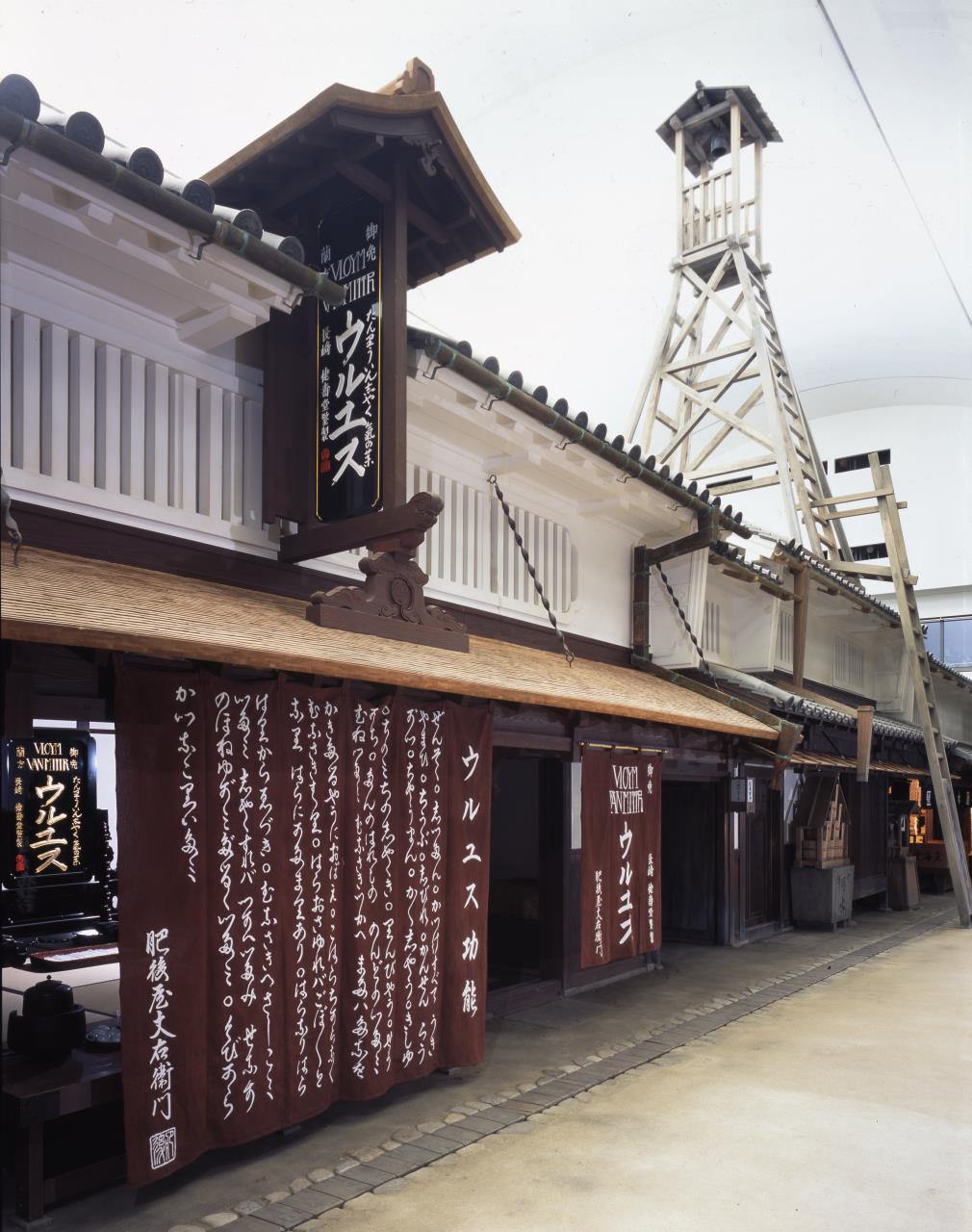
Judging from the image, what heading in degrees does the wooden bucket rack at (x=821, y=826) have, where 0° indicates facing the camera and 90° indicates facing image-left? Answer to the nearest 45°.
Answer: approximately 315°

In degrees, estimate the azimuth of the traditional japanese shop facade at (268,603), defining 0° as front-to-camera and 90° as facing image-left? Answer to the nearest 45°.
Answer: approximately 315°

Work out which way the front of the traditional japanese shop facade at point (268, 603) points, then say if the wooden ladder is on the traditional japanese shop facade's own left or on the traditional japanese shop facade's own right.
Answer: on the traditional japanese shop facade's own left

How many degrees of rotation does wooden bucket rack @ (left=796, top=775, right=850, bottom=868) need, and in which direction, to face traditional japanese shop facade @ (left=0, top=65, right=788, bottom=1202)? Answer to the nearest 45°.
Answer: approximately 45° to its right
